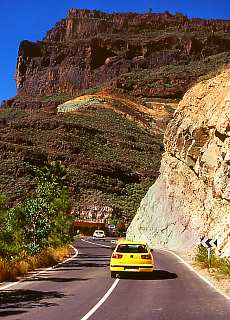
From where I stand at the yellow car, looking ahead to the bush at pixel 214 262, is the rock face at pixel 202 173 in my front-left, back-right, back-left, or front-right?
front-left

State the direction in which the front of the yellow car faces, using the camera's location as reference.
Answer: facing away from the viewer

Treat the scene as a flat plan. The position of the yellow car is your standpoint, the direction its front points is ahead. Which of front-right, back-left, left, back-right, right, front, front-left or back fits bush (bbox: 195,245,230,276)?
front-right
